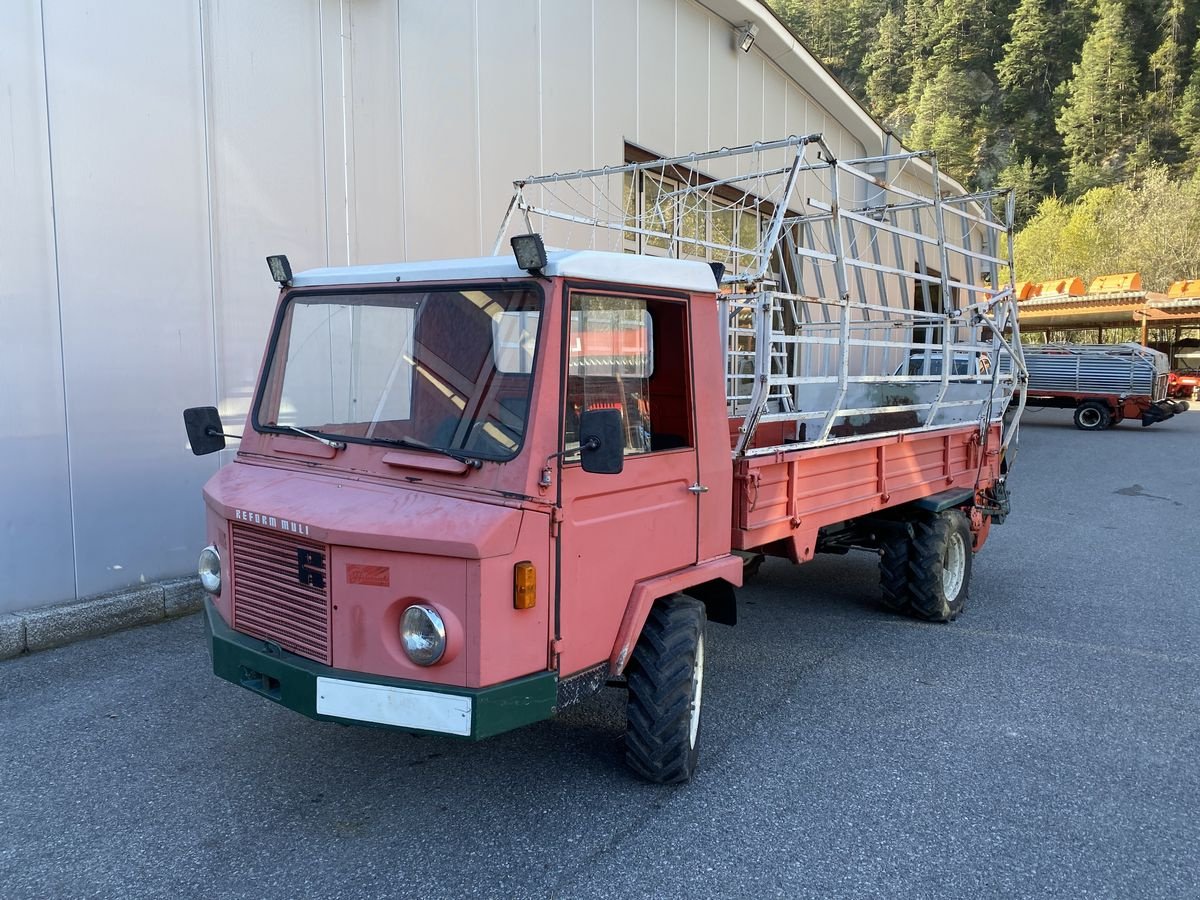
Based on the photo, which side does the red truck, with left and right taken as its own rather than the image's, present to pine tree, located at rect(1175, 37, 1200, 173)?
back

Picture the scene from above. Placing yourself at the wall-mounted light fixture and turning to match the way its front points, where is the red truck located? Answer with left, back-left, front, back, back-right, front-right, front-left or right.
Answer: front-right

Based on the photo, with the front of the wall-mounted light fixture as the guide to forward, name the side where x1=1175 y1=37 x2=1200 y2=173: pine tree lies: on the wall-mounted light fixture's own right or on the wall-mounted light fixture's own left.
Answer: on the wall-mounted light fixture's own left

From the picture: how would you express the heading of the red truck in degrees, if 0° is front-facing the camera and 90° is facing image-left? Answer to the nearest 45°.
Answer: approximately 45°

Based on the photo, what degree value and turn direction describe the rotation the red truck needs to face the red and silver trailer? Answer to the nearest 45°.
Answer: approximately 180°

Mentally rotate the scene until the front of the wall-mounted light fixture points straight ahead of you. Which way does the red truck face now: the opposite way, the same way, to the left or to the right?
to the right

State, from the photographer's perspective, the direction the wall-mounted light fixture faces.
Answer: facing the viewer and to the right of the viewer

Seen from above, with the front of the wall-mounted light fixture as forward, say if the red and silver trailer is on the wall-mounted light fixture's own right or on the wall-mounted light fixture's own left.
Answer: on the wall-mounted light fixture's own left

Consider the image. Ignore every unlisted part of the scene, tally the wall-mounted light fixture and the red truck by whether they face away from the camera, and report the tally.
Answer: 0

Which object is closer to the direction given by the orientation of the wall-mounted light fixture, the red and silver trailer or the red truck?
the red truck

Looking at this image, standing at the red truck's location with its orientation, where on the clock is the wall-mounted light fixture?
The wall-mounted light fixture is roughly at 5 o'clock from the red truck.
